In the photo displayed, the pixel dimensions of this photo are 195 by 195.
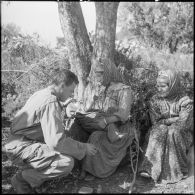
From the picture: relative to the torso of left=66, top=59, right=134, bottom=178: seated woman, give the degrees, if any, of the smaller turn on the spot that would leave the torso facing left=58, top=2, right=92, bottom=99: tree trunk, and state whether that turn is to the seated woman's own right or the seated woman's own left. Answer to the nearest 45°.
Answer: approximately 135° to the seated woman's own right

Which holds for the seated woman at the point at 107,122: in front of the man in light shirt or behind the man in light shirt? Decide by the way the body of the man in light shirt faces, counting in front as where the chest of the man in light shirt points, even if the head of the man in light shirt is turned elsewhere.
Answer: in front

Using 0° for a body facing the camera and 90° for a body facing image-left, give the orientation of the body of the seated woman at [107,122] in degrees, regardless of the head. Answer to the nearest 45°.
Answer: approximately 45°

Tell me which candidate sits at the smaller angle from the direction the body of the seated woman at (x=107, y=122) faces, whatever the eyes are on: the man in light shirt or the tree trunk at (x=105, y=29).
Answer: the man in light shirt

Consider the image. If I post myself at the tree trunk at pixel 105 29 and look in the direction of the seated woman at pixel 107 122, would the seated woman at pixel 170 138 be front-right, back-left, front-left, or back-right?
front-left

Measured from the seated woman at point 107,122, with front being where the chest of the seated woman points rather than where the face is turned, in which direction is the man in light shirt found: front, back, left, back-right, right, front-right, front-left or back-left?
front

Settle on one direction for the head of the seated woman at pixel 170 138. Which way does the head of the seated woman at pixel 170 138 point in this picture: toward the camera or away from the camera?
toward the camera

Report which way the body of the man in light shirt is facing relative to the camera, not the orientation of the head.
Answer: to the viewer's right

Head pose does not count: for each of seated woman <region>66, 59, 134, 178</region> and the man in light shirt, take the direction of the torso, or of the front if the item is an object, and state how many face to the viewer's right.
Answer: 1

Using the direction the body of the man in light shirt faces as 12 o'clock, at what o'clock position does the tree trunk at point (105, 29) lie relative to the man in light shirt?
The tree trunk is roughly at 10 o'clock from the man in light shirt.

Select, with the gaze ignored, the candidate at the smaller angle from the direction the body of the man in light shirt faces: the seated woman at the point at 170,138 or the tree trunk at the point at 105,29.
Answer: the seated woman

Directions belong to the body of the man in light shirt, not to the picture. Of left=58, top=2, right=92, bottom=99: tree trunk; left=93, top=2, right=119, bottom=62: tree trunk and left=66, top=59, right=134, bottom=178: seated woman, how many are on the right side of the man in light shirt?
0

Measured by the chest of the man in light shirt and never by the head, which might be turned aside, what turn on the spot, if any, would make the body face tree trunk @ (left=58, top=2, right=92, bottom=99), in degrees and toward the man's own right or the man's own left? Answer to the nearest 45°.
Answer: approximately 90° to the man's own left
